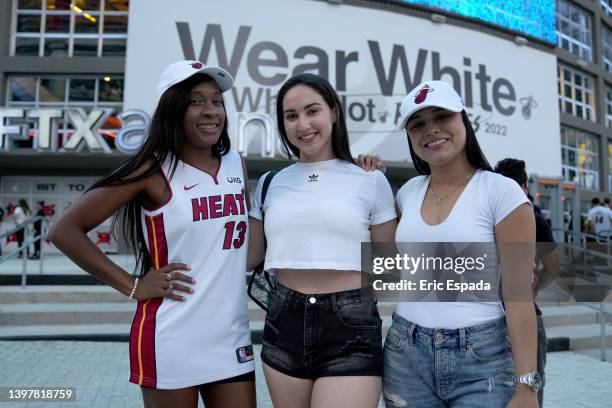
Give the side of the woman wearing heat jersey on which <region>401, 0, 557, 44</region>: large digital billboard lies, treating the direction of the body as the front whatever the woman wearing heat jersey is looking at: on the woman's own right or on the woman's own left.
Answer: on the woman's own left

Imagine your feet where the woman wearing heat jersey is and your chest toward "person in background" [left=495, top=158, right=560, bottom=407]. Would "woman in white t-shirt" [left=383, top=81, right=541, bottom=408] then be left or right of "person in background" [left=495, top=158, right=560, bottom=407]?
right

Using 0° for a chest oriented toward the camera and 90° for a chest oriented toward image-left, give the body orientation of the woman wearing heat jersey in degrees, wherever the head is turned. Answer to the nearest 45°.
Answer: approximately 315°

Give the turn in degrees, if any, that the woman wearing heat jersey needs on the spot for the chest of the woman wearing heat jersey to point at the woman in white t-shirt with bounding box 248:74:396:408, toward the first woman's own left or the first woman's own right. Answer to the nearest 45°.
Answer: approximately 45° to the first woman's own left

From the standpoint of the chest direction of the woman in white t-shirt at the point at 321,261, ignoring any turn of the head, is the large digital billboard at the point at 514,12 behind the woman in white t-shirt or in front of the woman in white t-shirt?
behind

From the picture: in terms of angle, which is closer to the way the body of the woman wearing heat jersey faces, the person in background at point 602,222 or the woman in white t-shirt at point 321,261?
the woman in white t-shirt

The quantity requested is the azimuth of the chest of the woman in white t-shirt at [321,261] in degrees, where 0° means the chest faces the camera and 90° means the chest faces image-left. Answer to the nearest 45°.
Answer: approximately 0°

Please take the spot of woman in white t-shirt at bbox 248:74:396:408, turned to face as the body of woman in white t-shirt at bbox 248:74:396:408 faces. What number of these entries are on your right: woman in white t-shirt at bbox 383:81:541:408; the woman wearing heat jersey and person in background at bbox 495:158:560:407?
1
